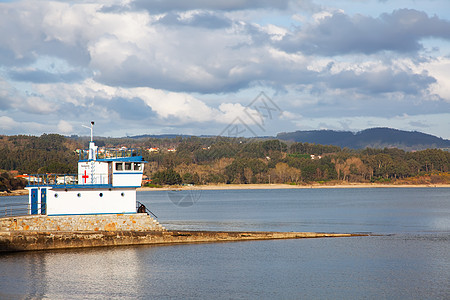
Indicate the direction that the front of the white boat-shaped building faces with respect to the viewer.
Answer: facing to the right of the viewer
